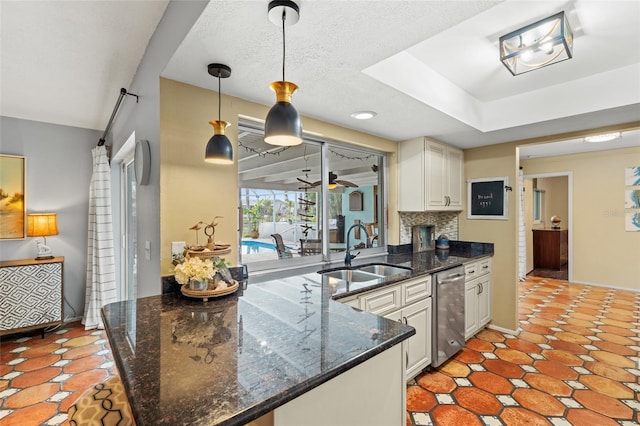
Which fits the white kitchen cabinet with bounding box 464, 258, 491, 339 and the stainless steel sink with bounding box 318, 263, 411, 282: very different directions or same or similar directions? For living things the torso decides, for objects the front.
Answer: same or similar directions

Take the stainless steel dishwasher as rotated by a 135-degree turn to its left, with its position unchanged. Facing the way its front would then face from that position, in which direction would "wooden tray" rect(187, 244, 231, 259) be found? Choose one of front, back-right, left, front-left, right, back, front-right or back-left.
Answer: back-left

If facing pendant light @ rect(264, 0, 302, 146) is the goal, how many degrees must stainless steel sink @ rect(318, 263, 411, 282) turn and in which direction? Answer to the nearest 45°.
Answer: approximately 45° to its right

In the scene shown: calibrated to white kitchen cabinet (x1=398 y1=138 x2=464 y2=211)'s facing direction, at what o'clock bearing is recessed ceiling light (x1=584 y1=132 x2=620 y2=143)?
The recessed ceiling light is roughly at 10 o'clock from the white kitchen cabinet.

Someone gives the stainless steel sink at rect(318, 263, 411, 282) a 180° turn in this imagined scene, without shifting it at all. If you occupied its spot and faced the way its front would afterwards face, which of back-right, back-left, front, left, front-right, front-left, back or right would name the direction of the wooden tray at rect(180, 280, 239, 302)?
left

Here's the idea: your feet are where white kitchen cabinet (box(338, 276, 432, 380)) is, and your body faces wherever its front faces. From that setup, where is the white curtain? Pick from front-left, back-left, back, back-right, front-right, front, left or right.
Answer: back-right

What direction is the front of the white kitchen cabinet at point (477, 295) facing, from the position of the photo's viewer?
facing the viewer and to the right of the viewer

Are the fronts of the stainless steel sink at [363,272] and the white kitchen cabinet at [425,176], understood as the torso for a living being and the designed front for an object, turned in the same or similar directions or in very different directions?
same or similar directions

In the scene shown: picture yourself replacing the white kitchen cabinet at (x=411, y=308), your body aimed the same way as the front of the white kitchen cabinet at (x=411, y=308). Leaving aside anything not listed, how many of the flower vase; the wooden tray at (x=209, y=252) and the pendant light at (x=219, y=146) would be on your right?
3

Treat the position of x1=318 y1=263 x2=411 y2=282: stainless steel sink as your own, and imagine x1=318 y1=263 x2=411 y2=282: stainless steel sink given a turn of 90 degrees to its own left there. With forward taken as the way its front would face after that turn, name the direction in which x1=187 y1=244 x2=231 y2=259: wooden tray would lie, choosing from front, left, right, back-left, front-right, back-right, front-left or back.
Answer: back

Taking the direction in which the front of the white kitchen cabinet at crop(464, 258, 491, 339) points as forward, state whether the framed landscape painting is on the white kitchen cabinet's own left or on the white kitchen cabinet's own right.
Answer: on the white kitchen cabinet's own right

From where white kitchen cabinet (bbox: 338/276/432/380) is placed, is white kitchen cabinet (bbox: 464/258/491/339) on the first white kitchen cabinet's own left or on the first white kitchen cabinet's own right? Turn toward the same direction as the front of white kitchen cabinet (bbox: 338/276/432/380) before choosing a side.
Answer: on the first white kitchen cabinet's own left

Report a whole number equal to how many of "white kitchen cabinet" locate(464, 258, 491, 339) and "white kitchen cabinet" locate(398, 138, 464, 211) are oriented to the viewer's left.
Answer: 0

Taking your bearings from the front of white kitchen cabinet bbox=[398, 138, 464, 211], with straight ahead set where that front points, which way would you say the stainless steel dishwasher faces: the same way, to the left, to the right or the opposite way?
the same way

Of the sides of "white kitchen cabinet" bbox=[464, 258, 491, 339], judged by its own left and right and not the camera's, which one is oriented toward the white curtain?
right

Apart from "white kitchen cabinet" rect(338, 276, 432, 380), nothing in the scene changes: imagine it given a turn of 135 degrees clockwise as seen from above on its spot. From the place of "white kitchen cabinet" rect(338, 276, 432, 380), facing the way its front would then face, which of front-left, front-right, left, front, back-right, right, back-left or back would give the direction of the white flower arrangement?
front-left
